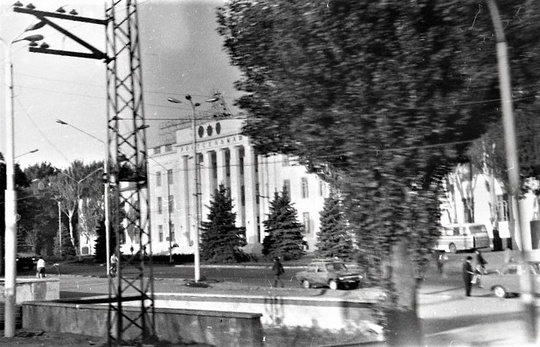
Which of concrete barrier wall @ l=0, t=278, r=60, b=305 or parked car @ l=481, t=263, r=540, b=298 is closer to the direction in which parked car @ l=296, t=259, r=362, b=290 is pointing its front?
the parked car

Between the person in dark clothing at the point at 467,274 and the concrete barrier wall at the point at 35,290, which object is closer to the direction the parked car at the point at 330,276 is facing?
the person in dark clothing

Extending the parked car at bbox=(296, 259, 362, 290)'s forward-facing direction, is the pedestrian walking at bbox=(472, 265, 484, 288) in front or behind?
in front

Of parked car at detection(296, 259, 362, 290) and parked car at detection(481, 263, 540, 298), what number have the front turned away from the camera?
0
